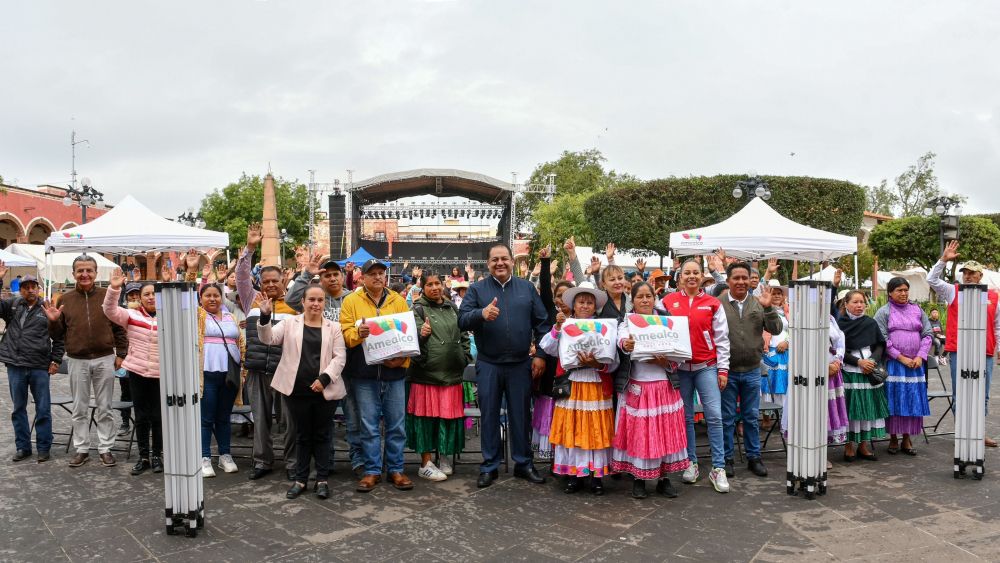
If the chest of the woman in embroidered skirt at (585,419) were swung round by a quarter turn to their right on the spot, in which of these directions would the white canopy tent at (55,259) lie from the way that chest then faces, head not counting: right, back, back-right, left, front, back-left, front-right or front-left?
front-right

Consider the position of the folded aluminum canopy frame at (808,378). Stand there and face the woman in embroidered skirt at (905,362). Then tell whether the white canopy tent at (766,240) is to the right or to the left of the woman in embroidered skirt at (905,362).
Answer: left

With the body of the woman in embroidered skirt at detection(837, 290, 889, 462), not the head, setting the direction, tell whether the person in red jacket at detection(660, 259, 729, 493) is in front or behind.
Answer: in front

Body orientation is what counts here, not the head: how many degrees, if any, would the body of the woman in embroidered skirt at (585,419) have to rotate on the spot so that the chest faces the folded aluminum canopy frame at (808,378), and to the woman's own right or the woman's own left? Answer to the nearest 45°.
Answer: approximately 90° to the woman's own left

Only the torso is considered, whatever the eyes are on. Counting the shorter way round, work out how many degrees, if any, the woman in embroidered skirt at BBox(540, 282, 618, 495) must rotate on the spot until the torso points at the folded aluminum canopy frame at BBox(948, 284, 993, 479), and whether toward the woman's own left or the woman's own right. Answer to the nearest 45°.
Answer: approximately 90° to the woman's own left

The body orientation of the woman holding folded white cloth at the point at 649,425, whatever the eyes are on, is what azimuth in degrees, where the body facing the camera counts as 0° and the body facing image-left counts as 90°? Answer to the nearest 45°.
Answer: approximately 0°

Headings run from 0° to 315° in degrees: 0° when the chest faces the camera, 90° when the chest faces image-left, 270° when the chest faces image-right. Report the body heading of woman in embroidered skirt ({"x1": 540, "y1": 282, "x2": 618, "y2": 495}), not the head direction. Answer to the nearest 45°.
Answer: approximately 0°

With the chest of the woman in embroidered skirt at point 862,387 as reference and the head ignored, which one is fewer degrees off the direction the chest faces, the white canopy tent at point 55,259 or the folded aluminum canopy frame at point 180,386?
the folded aluminum canopy frame

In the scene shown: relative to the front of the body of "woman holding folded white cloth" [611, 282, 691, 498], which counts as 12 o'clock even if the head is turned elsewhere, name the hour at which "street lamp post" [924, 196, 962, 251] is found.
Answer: The street lamp post is roughly at 7 o'clock from the woman holding folded white cloth.
